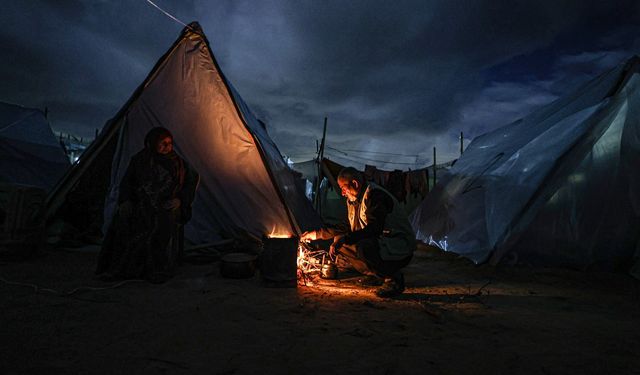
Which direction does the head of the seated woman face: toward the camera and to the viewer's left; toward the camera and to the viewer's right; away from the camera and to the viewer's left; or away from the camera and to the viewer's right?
toward the camera and to the viewer's right

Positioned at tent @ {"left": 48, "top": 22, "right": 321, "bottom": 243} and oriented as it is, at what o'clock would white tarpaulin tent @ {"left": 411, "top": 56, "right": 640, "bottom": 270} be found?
The white tarpaulin tent is roughly at 10 o'clock from the tent.

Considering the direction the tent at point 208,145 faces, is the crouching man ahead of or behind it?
ahead

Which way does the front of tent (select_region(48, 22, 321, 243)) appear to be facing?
toward the camera

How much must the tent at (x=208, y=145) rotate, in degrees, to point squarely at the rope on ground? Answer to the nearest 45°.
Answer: approximately 45° to its right

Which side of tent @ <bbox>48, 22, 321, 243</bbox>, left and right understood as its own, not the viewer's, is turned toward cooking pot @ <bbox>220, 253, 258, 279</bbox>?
front

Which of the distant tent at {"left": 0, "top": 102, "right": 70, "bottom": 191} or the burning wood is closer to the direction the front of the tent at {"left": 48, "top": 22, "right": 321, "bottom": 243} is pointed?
the burning wood

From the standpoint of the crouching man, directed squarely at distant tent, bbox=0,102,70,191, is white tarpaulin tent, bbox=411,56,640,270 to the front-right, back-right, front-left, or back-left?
back-right

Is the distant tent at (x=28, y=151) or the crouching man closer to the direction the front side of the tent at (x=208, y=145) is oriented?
the crouching man

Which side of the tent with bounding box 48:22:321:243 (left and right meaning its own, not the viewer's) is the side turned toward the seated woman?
front

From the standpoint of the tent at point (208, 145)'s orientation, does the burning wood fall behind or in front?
in front

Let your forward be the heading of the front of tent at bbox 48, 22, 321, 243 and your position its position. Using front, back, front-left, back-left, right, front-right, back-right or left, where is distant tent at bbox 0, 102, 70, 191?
back-right

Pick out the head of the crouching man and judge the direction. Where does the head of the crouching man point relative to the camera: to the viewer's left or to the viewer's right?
to the viewer's left
